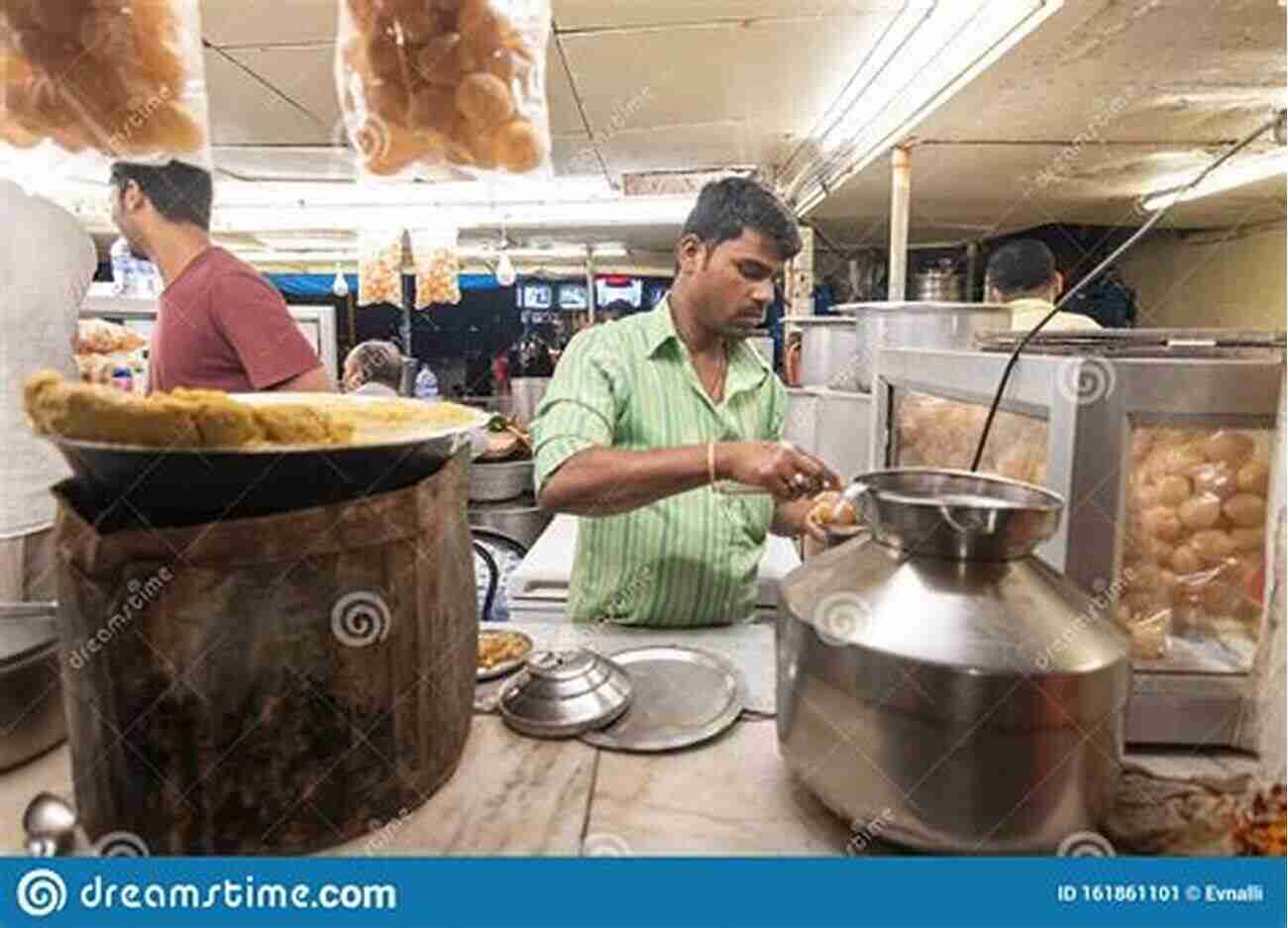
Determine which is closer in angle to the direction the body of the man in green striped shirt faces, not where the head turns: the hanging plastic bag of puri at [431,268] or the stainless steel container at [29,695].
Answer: the stainless steel container

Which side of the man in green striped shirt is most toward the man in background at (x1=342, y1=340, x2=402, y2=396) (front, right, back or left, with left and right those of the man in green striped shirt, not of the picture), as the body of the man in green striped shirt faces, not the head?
back

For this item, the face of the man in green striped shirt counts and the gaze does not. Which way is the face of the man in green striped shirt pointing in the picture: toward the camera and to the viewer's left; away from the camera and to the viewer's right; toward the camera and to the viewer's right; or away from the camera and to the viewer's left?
toward the camera and to the viewer's right

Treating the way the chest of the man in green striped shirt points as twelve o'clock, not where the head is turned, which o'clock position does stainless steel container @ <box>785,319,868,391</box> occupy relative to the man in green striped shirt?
The stainless steel container is roughly at 8 o'clock from the man in green striped shirt.

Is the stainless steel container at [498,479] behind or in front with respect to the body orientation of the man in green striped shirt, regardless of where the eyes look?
behind

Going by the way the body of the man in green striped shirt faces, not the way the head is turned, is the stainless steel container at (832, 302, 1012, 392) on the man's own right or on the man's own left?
on the man's own left

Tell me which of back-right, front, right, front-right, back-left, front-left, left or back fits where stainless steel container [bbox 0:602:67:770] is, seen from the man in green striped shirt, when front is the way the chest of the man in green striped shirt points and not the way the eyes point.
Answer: right

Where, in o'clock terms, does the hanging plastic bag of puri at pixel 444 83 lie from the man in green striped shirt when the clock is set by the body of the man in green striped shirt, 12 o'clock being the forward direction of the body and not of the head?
The hanging plastic bag of puri is roughly at 2 o'clock from the man in green striped shirt.

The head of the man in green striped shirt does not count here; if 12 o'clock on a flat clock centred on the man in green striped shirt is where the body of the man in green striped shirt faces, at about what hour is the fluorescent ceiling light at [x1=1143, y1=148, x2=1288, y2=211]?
The fluorescent ceiling light is roughly at 9 o'clock from the man in green striped shirt.

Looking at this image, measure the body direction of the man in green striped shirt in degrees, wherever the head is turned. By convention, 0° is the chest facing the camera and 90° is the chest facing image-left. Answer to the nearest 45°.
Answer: approximately 315°

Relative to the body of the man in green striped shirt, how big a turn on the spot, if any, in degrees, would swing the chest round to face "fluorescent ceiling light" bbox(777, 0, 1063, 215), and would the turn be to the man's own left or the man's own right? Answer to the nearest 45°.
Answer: approximately 90° to the man's own left
